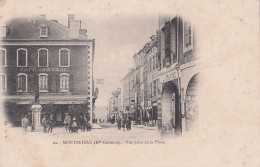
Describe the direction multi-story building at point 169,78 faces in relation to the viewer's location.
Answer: facing the viewer and to the left of the viewer
